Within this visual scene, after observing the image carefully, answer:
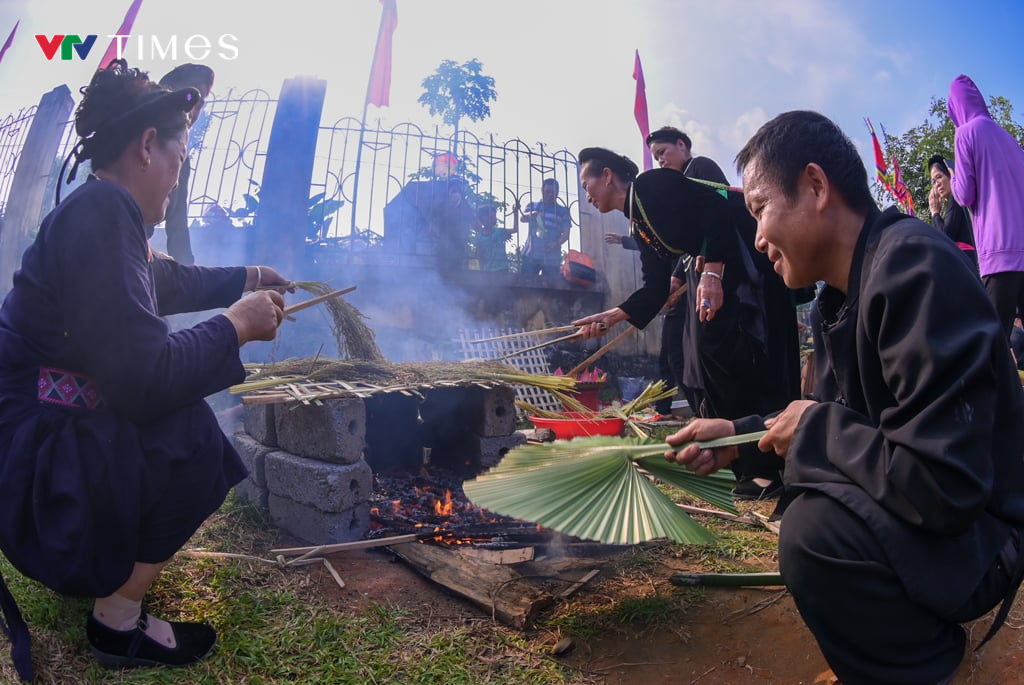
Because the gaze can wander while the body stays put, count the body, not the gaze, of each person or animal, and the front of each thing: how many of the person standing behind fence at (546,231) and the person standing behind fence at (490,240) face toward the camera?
2

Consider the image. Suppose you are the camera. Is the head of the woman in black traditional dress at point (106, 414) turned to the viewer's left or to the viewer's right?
to the viewer's right

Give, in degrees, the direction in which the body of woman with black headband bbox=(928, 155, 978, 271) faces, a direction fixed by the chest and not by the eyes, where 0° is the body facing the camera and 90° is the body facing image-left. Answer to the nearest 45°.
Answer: approximately 45°

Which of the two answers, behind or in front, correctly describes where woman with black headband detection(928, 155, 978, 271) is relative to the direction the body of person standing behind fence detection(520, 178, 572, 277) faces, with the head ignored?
in front

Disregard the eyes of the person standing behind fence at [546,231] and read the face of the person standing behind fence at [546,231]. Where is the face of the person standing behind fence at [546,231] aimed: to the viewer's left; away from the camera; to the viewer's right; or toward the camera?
toward the camera

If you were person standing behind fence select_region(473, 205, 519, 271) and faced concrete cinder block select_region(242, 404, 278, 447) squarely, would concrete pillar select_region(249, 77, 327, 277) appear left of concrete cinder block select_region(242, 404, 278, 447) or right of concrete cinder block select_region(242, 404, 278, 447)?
right

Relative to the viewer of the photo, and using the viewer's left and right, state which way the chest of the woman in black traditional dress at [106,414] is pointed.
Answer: facing to the right of the viewer

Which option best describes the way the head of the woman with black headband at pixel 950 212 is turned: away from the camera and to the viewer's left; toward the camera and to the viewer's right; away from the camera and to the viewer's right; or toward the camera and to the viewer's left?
toward the camera and to the viewer's left

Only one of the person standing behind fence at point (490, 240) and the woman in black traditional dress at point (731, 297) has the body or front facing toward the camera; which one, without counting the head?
the person standing behind fence

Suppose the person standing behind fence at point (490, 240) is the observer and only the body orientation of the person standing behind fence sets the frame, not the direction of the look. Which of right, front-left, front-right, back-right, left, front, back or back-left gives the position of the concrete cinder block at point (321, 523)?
front

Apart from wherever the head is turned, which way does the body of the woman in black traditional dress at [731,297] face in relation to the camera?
to the viewer's left

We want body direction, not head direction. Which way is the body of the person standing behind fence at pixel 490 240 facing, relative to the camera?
toward the camera

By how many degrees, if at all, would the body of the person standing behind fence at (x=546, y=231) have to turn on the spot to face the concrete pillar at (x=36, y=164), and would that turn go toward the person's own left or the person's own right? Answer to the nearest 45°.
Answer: approximately 90° to the person's own right

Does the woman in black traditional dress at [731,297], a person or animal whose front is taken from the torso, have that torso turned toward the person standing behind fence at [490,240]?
no

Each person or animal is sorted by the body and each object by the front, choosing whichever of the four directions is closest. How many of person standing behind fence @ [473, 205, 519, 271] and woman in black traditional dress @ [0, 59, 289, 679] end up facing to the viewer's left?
0

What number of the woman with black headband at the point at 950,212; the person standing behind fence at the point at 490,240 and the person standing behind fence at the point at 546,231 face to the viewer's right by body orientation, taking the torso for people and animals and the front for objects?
0
